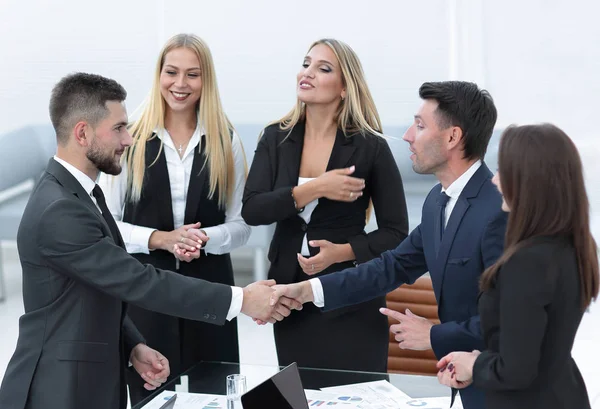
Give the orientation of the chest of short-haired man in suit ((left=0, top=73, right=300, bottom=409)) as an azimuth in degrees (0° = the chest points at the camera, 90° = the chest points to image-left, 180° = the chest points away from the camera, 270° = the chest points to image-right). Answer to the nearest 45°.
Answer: approximately 270°

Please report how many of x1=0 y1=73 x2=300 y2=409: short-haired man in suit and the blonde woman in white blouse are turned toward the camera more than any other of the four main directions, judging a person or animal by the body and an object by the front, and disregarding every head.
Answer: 1

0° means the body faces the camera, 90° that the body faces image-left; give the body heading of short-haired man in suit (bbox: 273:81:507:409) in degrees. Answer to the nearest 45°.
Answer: approximately 45°

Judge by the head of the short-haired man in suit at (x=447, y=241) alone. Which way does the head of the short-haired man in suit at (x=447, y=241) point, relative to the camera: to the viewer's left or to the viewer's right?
to the viewer's left

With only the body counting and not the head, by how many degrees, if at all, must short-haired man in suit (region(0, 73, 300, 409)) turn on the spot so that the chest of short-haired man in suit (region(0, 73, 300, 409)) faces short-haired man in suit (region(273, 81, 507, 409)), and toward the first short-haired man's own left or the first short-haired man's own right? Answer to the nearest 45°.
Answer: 0° — they already face them

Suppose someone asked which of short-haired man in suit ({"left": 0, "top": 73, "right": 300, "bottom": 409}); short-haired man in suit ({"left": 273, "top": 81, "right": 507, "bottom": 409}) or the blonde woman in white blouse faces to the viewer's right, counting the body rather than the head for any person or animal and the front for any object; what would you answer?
short-haired man in suit ({"left": 0, "top": 73, "right": 300, "bottom": 409})

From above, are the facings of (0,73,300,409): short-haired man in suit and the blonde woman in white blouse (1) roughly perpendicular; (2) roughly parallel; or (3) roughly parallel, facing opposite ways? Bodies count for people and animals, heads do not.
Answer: roughly perpendicular

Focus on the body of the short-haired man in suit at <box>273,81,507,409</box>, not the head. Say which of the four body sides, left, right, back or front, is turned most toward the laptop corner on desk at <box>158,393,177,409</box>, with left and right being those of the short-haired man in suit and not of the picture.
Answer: front

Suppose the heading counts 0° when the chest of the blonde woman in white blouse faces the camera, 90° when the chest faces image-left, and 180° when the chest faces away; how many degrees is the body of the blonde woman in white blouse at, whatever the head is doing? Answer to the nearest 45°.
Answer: approximately 0°
